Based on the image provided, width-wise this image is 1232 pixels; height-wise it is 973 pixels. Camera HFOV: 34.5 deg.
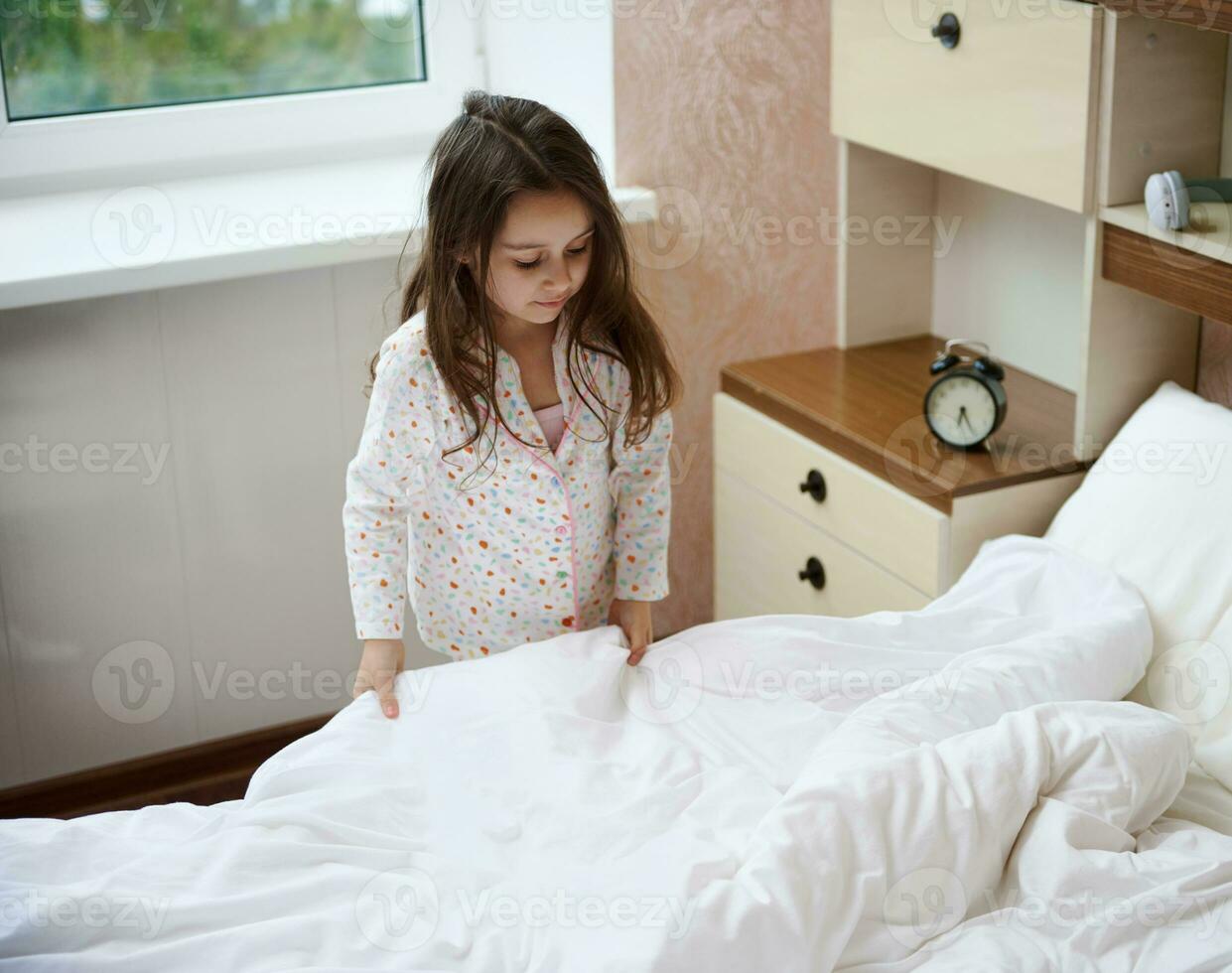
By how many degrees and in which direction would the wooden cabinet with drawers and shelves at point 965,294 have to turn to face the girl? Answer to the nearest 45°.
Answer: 0° — it already faces them

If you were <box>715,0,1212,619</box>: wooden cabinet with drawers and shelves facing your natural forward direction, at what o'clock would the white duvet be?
The white duvet is roughly at 11 o'clock from the wooden cabinet with drawers and shelves.

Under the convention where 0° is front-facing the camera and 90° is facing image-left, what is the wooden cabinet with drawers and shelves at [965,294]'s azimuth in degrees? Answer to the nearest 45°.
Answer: approximately 45°

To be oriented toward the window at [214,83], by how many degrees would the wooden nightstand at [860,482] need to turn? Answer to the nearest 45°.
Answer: approximately 45° to its right

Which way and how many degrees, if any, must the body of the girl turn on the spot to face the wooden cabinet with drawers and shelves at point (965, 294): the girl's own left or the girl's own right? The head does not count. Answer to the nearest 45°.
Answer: approximately 90° to the girl's own left

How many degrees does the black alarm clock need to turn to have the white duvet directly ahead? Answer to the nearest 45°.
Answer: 0° — it already faces it

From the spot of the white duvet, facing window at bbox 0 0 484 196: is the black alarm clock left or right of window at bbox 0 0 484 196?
right
